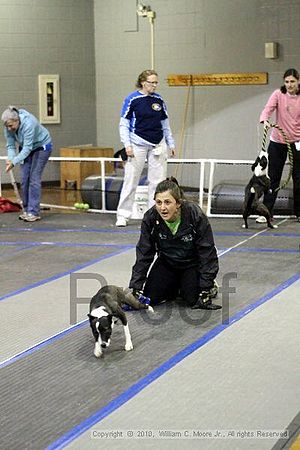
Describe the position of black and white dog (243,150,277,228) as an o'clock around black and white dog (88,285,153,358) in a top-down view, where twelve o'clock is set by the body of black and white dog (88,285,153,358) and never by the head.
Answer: black and white dog (243,150,277,228) is roughly at 5 o'clock from black and white dog (88,285,153,358).

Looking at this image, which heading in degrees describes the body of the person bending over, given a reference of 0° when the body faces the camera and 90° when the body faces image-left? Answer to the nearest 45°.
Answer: approximately 45°

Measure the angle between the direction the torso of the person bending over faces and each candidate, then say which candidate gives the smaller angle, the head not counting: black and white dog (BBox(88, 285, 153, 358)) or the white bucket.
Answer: the black and white dog

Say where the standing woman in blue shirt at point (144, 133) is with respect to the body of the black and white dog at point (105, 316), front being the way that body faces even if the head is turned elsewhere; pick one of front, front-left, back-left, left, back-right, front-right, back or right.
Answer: back-right

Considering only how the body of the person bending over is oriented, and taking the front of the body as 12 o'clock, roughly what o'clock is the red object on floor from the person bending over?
The red object on floor is roughly at 4 o'clock from the person bending over.

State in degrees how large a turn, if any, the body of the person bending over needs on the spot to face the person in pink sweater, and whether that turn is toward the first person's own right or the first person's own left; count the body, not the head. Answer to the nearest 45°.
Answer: approximately 90° to the first person's own left

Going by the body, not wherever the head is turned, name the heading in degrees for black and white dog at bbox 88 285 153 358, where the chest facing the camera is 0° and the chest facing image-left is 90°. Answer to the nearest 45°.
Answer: approximately 45°

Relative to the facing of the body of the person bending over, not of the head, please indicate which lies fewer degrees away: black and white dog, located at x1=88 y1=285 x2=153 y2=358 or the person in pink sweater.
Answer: the black and white dog
